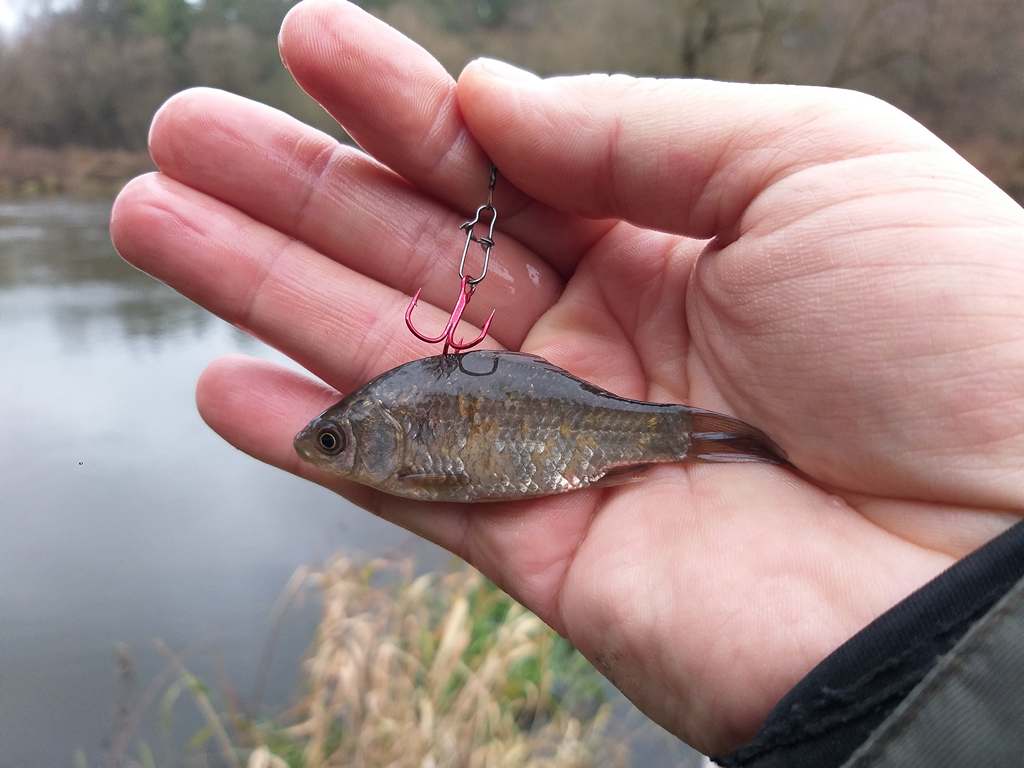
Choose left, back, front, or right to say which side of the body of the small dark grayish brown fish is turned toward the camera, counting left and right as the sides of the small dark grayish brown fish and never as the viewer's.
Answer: left
